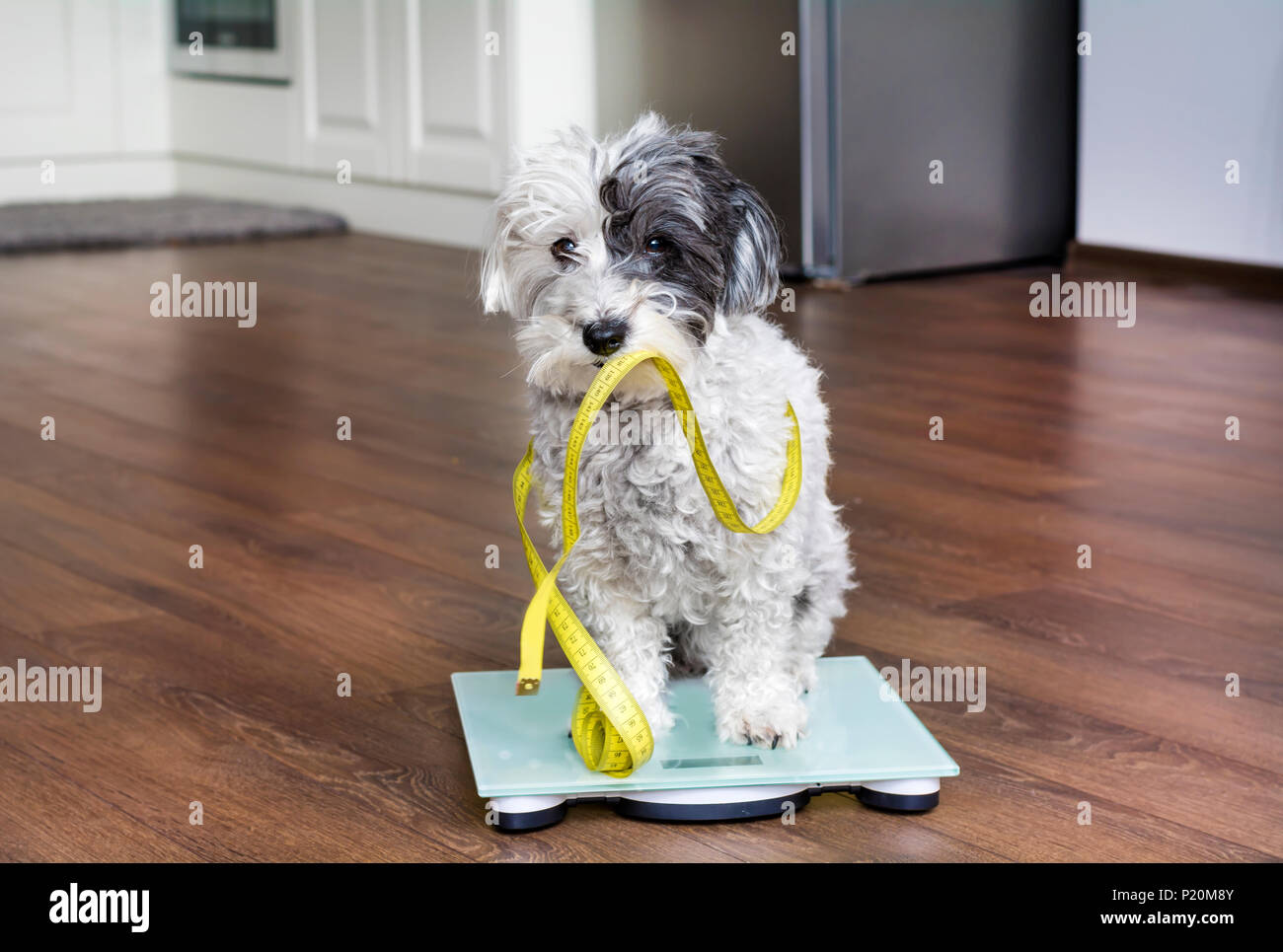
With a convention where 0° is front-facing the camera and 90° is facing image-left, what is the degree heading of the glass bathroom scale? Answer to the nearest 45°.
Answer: approximately 0°
